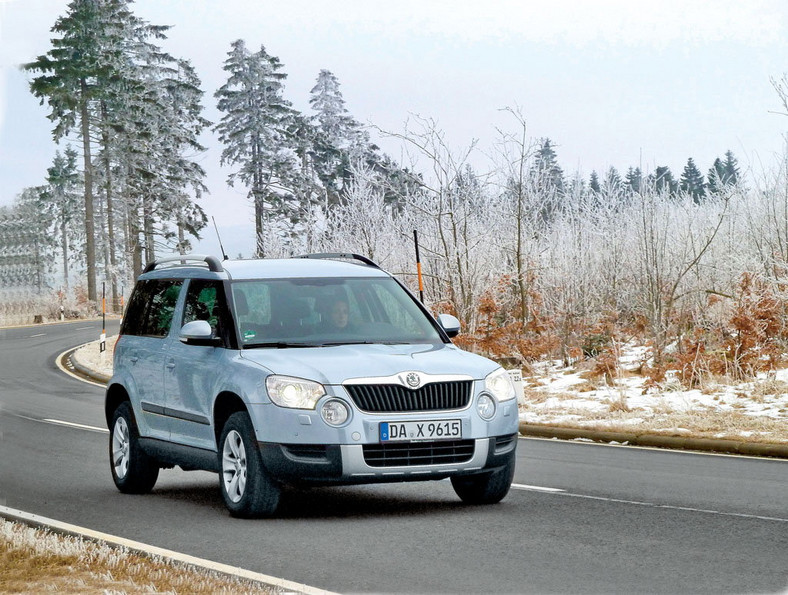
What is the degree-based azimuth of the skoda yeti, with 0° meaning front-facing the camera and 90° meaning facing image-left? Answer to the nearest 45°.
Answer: approximately 315°

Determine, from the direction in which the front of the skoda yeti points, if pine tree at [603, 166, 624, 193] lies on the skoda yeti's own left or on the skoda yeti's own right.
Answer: on the skoda yeti's own left
